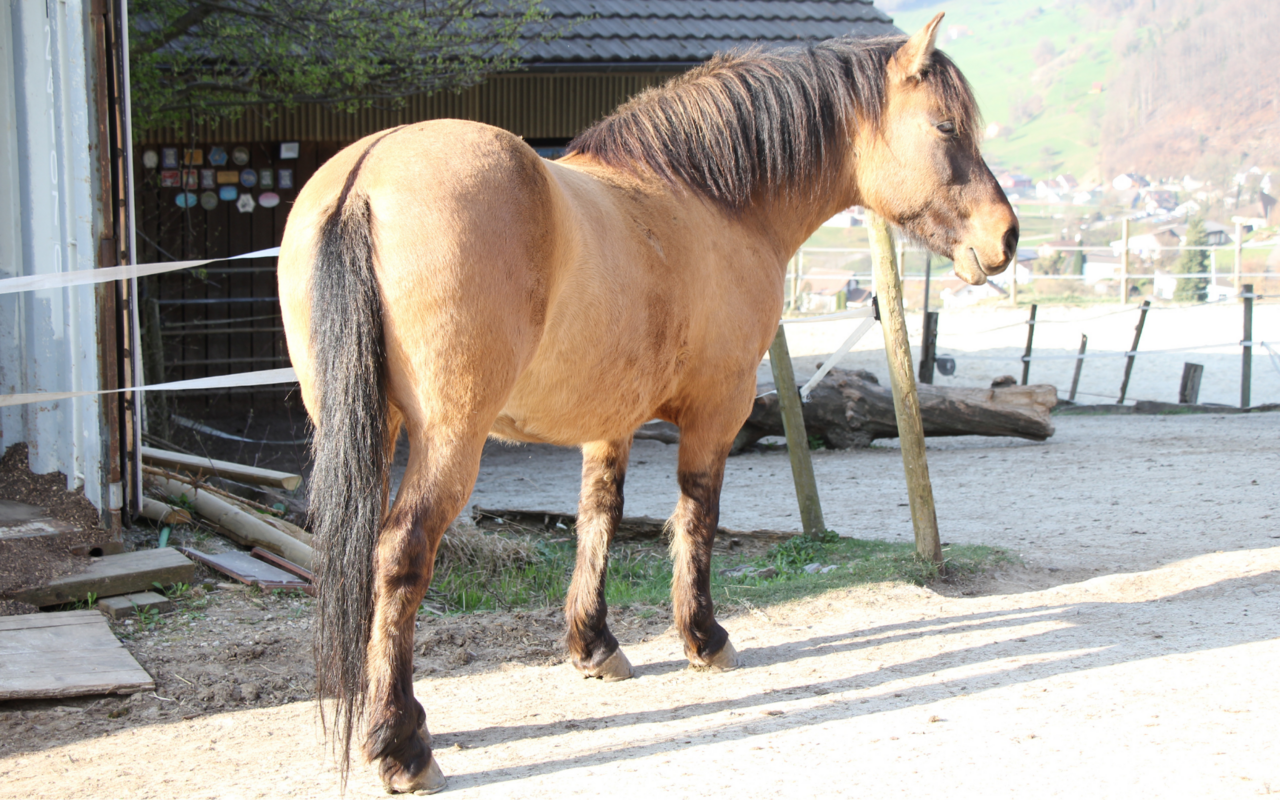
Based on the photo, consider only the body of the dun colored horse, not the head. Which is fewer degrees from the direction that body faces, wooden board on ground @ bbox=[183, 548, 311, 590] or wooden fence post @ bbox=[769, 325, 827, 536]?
the wooden fence post

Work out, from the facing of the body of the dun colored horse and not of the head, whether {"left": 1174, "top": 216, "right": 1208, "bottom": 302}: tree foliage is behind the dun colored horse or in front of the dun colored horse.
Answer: in front

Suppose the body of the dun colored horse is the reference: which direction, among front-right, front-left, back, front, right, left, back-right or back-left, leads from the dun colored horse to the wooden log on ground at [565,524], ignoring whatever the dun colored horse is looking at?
front-left

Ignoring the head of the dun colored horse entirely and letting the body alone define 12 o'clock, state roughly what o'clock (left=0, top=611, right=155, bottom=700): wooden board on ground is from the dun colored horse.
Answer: The wooden board on ground is roughly at 8 o'clock from the dun colored horse.

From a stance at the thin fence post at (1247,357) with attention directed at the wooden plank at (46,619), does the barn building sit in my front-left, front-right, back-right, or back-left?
front-right

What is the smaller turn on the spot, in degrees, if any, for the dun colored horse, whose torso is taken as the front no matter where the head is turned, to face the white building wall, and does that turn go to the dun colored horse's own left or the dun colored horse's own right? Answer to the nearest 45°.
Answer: approximately 90° to the dun colored horse's own left

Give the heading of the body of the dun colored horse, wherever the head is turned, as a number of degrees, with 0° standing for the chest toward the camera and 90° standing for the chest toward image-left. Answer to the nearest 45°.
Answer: approximately 225°

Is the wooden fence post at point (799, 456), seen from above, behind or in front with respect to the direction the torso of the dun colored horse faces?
in front

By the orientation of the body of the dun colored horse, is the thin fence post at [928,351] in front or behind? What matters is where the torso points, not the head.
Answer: in front

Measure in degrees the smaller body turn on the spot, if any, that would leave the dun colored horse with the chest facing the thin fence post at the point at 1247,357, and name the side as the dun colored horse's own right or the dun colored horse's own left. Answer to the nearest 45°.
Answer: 0° — it already faces it

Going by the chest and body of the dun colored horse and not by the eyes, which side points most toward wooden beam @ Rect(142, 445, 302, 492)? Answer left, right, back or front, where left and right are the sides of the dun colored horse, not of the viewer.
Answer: left

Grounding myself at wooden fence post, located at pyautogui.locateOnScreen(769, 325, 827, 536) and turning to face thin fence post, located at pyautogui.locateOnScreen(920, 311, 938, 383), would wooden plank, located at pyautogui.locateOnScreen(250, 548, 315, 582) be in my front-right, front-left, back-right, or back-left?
back-left

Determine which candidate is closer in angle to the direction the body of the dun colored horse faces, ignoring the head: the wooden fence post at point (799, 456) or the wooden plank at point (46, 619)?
the wooden fence post

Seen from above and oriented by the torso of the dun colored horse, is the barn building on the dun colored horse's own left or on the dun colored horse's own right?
on the dun colored horse's own left
